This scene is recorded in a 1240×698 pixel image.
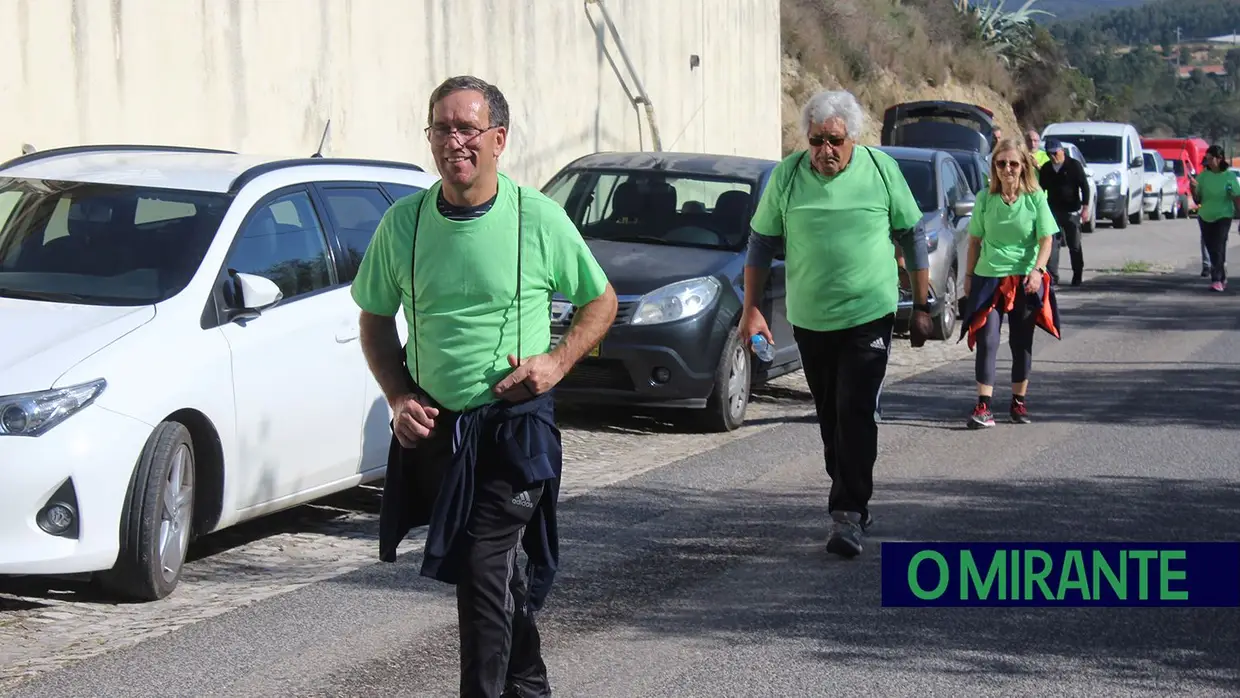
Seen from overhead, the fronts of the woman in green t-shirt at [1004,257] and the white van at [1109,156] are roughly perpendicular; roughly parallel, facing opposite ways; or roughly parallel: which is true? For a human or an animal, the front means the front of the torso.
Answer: roughly parallel

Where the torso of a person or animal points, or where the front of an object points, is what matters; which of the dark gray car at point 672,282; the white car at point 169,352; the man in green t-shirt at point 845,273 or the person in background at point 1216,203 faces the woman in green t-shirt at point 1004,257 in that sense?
the person in background

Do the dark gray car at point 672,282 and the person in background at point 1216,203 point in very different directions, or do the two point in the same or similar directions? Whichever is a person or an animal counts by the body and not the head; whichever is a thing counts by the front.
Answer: same or similar directions

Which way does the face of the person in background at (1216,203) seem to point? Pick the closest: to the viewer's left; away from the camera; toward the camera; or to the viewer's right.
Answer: toward the camera

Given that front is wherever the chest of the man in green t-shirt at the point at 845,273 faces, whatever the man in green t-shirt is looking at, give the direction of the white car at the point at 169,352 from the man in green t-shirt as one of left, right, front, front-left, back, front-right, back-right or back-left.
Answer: right

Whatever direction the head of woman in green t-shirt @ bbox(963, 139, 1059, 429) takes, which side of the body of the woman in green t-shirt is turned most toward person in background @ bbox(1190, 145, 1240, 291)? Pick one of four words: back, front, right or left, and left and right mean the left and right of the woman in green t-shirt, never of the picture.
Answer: back

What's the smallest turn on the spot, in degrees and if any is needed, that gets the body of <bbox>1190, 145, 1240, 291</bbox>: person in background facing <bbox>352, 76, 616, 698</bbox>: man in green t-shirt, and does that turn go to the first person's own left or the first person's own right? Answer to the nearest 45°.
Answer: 0° — they already face them

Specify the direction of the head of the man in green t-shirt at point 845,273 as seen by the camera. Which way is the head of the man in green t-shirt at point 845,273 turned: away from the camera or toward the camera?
toward the camera

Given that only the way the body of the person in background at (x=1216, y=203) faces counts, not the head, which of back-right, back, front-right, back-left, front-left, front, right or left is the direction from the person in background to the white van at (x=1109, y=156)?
back

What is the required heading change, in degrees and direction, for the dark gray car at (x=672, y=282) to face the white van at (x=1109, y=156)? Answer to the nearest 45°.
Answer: approximately 135° to its right

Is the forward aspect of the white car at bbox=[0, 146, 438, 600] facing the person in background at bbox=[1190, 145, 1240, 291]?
no

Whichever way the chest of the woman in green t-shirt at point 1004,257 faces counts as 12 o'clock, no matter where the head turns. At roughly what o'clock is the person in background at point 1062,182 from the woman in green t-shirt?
The person in background is roughly at 6 o'clock from the woman in green t-shirt.

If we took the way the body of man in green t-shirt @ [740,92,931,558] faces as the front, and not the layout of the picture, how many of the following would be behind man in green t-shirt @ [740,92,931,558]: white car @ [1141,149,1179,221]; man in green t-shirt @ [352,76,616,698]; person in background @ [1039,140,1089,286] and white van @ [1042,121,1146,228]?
3

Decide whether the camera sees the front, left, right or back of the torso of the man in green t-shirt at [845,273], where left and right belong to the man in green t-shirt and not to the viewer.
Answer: front

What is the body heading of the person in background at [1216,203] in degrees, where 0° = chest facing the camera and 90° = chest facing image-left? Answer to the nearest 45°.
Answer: approximately 0°

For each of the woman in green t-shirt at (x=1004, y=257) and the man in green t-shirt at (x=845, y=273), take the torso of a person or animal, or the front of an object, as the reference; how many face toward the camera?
2

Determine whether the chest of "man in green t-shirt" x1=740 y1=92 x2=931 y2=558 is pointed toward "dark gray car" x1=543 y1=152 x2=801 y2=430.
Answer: no

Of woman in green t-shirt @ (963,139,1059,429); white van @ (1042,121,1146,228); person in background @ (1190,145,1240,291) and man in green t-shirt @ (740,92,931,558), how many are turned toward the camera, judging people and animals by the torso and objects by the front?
4

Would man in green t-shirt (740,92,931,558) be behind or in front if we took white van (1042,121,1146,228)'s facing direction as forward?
in front

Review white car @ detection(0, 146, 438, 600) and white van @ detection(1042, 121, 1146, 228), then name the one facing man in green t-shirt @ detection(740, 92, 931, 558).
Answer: the white van

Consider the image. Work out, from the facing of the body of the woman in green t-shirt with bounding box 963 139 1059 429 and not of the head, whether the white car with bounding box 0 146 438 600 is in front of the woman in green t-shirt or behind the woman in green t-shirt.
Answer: in front

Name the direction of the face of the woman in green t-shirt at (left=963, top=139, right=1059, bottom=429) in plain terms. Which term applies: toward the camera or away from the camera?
toward the camera

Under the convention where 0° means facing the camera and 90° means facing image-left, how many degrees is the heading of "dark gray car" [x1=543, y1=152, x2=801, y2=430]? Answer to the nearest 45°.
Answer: approximately 45°
